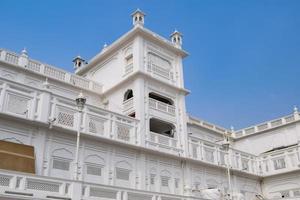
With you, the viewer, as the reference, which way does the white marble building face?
facing the viewer and to the right of the viewer
